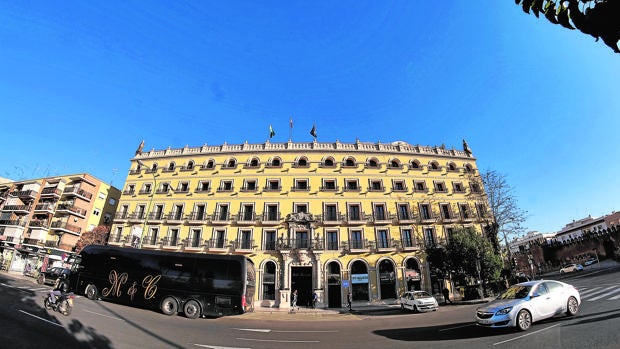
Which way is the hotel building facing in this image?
toward the camera

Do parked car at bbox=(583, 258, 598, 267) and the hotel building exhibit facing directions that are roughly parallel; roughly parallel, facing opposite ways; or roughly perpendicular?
roughly perpendicular

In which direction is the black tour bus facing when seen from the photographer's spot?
facing away from the viewer and to the left of the viewer

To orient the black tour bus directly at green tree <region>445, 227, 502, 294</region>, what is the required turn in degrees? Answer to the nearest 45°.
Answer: approximately 135° to its right

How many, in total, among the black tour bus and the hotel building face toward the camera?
1

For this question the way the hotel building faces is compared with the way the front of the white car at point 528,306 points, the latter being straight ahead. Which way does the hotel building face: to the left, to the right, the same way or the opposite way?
to the left

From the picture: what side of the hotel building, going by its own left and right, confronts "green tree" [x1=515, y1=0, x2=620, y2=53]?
front

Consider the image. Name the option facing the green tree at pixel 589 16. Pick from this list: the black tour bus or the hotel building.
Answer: the hotel building

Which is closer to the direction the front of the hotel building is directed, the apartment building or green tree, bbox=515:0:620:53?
the green tree

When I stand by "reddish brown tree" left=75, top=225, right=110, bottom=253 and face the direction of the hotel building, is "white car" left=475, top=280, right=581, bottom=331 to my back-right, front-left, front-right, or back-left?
front-right

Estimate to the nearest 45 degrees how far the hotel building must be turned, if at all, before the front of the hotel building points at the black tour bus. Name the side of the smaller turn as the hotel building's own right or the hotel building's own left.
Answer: approximately 45° to the hotel building's own right
